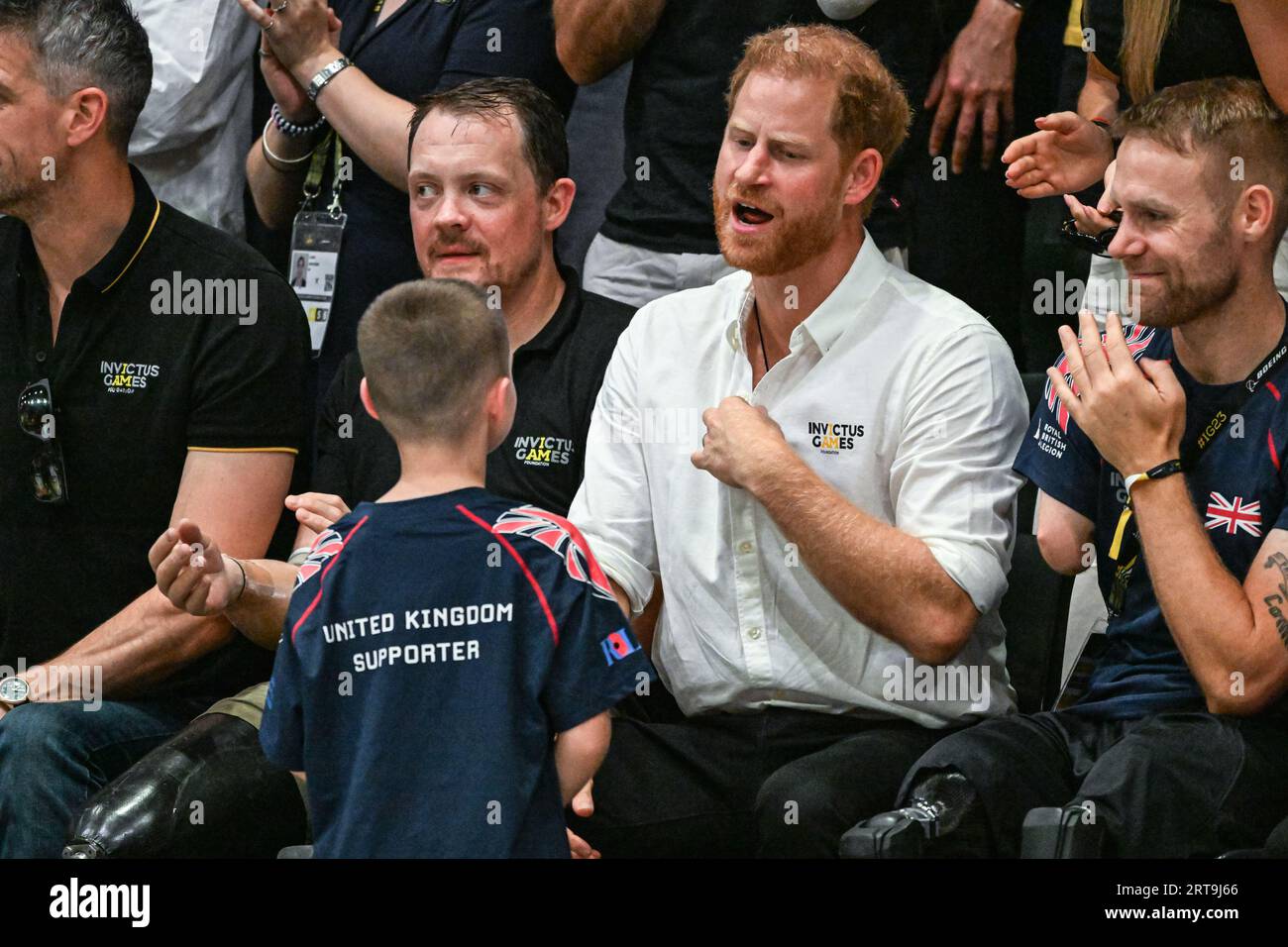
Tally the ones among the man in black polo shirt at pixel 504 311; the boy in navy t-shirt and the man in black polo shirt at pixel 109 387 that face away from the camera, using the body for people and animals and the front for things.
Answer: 1

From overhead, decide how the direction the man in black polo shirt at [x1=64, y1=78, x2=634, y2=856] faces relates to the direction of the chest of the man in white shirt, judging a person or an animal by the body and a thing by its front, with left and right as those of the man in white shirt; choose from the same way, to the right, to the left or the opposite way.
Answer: the same way

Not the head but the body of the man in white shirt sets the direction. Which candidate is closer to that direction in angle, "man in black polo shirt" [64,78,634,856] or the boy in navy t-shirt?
the boy in navy t-shirt

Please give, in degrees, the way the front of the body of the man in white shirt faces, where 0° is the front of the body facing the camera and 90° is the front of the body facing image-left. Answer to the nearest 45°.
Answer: approximately 45°

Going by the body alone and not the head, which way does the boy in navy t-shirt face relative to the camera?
away from the camera

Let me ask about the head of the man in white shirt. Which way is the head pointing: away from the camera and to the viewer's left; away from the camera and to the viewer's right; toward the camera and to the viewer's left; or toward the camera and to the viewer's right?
toward the camera and to the viewer's left

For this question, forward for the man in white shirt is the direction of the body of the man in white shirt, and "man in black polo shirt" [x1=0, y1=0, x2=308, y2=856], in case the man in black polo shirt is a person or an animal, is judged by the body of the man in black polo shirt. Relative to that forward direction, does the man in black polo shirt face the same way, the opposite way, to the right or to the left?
the same way

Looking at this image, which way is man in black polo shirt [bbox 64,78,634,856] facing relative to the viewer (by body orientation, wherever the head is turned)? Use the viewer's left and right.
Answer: facing the viewer and to the left of the viewer

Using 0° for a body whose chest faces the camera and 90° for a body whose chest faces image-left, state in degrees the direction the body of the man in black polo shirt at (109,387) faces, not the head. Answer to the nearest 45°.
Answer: approximately 45°

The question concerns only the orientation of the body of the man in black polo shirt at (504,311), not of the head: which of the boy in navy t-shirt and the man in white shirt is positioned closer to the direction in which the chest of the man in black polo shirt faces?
the boy in navy t-shirt

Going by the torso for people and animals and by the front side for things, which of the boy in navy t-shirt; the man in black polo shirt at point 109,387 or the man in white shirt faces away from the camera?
the boy in navy t-shirt

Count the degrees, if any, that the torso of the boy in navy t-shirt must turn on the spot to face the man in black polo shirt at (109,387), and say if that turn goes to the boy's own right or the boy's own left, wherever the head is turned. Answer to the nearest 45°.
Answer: approximately 45° to the boy's own left

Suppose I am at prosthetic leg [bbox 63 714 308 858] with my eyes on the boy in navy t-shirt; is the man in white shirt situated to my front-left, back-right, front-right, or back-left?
front-left

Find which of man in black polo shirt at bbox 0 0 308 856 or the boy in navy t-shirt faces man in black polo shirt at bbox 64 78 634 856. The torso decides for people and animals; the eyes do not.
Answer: the boy in navy t-shirt

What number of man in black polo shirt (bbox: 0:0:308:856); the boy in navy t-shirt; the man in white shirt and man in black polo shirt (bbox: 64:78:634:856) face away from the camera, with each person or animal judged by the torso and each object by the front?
1

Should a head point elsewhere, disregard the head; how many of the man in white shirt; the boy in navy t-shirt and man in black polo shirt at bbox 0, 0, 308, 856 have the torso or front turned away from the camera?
1

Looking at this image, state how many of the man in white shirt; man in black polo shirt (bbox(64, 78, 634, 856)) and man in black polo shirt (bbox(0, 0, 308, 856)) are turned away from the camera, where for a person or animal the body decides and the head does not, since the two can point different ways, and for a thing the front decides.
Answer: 0

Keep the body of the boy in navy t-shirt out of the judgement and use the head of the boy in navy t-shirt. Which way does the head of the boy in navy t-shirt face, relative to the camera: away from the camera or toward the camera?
away from the camera

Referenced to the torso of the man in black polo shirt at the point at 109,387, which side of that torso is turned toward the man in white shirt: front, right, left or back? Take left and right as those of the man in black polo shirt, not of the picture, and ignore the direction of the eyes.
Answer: left

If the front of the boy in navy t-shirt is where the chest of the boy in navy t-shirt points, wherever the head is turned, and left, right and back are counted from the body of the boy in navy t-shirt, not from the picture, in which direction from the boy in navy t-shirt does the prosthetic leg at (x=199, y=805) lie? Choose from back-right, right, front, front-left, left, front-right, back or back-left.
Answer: front-left
